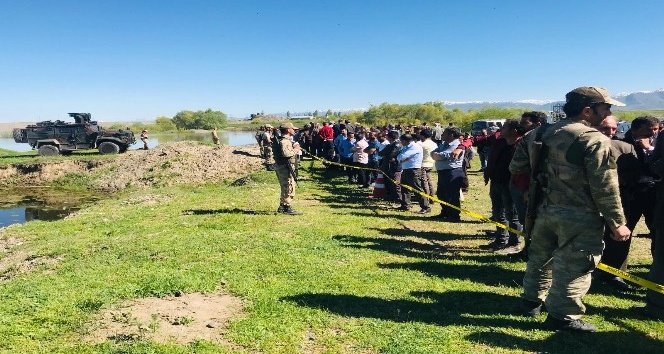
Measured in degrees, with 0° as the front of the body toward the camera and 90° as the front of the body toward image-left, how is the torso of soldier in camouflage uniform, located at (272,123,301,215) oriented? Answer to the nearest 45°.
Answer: approximately 270°

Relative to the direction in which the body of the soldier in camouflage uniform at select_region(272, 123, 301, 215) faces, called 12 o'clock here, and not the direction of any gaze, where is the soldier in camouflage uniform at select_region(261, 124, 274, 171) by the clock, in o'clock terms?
the soldier in camouflage uniform at select_region(261, 124, 274, 171) is roughly at 9 o'clock from the soldier in camouflage uniform at select_region(272, 123, 301, 215).

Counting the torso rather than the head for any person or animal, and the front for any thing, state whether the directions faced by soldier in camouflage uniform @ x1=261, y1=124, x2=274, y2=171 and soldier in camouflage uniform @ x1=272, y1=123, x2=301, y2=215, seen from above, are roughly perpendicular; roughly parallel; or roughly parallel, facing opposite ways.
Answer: roughly parallel

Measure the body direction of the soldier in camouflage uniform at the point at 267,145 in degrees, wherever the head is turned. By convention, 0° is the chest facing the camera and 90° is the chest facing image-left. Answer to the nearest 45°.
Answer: approximately 270°

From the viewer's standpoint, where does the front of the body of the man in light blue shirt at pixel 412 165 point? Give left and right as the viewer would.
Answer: facing to the left of the viewer

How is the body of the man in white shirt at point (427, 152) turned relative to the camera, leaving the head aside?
to the viewer's left

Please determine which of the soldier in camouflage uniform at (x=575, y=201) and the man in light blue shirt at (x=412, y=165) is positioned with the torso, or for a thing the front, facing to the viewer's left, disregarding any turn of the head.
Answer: the man in light blue shirt

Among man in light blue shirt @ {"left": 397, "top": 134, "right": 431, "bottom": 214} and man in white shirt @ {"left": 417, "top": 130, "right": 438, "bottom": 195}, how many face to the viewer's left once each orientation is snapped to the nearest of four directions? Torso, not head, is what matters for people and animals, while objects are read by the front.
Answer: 2

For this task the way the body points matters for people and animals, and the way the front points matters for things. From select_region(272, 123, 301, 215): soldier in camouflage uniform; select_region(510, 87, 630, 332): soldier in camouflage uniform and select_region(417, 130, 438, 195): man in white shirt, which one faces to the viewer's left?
the man in white shirt

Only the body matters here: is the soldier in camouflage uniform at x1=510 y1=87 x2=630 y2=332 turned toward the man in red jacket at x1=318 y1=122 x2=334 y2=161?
no
